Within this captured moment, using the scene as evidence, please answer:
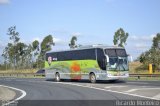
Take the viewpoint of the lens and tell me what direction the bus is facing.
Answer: facing the viewer and to the right of the viewer
